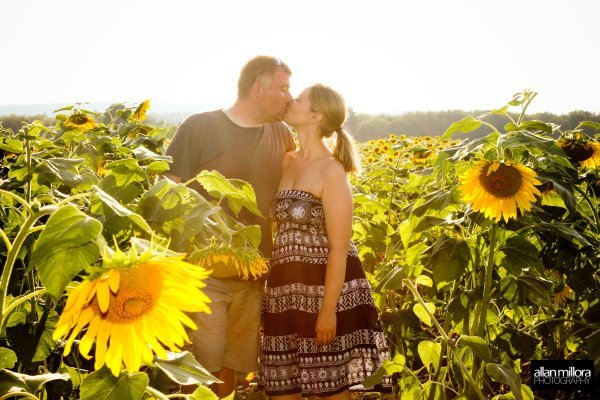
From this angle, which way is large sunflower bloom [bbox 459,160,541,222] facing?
toward the camera

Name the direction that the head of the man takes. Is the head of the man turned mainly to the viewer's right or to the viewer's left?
to the viewer's right

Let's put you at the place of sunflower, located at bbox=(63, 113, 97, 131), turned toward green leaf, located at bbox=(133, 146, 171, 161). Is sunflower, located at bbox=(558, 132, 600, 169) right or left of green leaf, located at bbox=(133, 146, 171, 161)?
left

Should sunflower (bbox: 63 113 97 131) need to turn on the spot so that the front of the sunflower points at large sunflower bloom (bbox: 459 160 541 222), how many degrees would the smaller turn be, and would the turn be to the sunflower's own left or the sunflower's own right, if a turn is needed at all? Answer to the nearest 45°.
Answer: approximately 45° to the sunflower's own left

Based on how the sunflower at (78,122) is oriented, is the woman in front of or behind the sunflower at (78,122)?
in front

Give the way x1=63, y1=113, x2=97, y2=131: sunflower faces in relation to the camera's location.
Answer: facing the viewer

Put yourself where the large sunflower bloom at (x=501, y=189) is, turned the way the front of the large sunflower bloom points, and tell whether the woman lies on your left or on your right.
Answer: on your right

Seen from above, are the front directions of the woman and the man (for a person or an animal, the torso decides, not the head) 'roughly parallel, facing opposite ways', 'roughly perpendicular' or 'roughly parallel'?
roughly perpendicular

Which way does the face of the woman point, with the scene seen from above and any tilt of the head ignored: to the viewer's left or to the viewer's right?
to the viewer's left

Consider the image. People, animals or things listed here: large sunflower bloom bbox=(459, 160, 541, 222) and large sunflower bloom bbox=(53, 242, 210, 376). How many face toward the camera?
2

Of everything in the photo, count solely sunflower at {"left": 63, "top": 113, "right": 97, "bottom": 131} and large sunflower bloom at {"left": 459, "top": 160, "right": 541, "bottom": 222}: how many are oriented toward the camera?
2

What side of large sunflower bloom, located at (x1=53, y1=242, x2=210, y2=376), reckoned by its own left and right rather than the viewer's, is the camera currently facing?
front
